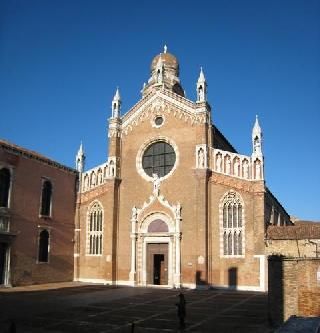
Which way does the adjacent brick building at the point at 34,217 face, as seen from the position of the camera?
facing the viewer and to the right of the viewer

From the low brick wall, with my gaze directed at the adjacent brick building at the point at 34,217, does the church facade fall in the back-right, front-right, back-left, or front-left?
front-right

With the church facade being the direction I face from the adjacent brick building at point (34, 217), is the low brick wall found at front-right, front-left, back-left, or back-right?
front-right

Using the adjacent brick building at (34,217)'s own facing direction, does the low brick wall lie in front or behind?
in front

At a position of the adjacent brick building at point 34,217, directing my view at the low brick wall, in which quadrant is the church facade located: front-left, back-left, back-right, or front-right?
front-left

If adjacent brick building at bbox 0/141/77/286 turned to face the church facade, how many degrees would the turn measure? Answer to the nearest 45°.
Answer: approximately 45° to its left
